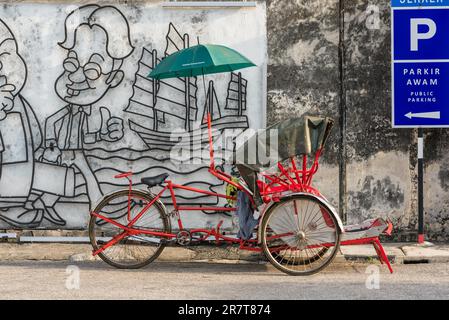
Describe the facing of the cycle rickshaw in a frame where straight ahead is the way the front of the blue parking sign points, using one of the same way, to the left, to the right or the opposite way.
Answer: to the left

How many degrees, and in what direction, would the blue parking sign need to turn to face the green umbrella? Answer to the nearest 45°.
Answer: approximately 45° to its right

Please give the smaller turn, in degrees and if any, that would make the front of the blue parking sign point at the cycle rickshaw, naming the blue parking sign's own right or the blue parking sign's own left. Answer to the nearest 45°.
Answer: approximately 45° to the blue parking sign's own right

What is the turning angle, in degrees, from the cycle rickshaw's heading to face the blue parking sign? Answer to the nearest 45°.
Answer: approximately 45° to its left

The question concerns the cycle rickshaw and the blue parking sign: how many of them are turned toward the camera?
1

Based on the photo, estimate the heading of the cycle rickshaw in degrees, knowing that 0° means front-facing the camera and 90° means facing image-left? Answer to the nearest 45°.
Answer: approximately 270°
